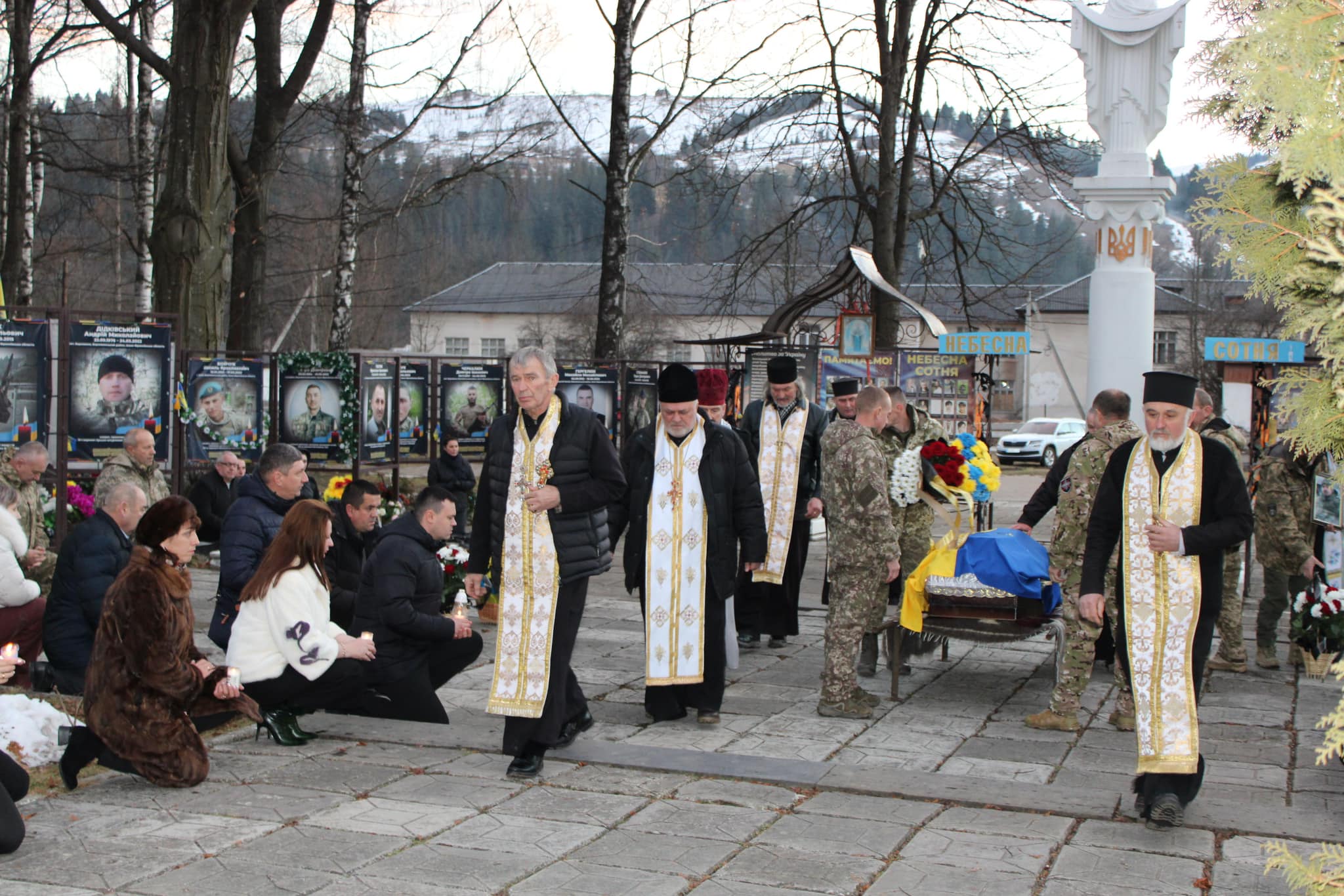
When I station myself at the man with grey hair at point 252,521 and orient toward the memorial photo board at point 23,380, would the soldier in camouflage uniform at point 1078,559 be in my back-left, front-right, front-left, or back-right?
back-right

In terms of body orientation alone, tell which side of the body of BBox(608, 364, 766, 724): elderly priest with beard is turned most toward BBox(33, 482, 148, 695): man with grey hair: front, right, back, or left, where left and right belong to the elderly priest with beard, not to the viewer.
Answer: right

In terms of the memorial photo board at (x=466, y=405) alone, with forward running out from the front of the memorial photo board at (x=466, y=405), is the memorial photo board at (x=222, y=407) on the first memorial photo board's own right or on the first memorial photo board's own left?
on the first memorial photo board's own right

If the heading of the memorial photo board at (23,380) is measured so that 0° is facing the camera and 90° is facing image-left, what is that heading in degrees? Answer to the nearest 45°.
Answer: approximately 0°

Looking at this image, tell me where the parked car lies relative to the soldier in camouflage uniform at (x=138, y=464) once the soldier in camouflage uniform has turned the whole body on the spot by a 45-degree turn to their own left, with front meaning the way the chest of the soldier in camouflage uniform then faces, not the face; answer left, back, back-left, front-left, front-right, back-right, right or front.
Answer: front-left

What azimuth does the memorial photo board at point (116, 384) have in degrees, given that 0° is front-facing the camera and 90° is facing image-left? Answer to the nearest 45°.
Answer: approximately 0°

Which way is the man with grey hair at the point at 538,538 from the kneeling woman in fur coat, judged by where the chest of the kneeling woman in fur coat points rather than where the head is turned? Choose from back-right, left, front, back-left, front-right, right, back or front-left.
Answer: front

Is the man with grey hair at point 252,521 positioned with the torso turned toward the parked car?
no

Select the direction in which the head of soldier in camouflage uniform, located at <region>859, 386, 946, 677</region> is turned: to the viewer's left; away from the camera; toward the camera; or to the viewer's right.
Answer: to the viewer's left

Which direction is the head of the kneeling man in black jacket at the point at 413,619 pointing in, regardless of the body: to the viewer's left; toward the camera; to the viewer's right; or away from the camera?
to the viewer's right

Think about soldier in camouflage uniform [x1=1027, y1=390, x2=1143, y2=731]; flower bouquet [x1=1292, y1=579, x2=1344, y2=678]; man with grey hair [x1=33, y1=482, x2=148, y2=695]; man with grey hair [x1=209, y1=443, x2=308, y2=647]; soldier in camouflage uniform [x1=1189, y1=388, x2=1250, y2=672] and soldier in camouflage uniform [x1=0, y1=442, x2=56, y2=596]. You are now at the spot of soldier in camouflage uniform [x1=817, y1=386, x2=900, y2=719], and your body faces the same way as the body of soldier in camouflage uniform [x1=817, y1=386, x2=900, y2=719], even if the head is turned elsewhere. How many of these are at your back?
3

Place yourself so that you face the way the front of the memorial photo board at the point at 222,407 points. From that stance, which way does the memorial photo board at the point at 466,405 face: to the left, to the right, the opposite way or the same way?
the same way

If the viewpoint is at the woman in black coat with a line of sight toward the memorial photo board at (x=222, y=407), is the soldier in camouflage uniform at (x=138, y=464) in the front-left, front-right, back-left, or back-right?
front-left

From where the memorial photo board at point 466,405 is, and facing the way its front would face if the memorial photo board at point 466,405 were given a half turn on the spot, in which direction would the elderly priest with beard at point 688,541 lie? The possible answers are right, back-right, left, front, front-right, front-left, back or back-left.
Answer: back

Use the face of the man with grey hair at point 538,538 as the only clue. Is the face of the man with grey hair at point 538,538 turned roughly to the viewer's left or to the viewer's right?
to the viewer's left

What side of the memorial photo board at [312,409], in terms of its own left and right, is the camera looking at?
front

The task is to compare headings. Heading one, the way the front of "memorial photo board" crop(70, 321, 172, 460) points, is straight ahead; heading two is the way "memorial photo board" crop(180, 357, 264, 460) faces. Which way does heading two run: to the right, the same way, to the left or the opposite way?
the same way

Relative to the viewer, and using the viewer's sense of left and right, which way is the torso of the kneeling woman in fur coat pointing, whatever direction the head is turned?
facing to the right of the viewer

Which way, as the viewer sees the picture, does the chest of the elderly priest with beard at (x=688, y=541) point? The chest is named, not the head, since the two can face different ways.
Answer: toward the camera

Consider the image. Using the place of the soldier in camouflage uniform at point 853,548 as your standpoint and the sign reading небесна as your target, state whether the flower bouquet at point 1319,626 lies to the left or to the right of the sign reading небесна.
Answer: right

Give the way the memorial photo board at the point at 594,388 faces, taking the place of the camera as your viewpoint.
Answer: facing the viewer
